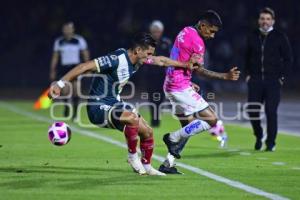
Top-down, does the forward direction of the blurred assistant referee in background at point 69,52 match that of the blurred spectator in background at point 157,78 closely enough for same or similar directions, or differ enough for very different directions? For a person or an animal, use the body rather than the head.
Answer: same or similar directions

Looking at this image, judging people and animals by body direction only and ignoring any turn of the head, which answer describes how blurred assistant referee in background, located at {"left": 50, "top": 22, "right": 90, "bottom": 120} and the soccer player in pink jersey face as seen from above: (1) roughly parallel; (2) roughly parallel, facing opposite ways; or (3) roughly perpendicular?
roughly perpendicular

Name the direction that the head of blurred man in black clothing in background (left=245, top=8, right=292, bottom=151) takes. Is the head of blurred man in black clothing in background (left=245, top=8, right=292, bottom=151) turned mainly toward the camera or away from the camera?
toward the camera

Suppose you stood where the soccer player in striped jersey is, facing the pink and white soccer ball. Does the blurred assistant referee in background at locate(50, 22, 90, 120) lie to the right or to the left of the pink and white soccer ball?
right

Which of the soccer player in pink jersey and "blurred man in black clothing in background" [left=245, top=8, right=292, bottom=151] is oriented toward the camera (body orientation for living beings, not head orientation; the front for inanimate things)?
the blurred man in black clothing in background

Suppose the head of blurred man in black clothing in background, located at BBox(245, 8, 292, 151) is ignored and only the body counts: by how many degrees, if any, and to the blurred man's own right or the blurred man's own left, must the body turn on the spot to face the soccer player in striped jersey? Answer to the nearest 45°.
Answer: approximately 45° to the blurred man's own right

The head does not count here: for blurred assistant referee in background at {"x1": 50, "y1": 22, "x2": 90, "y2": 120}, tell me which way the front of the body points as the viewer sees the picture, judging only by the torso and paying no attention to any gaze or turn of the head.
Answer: toward the camera

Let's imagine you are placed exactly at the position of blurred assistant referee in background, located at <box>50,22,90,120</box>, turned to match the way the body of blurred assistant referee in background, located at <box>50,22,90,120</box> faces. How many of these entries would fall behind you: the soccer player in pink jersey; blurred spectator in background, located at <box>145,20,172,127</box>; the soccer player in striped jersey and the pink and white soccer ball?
0

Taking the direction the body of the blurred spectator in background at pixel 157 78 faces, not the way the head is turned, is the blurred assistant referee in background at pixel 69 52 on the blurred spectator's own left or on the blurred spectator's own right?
on the blurred spectator's own right

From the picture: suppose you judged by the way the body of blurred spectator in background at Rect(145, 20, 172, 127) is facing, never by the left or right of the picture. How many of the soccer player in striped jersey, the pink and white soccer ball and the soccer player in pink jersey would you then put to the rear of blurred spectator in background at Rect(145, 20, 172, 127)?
0

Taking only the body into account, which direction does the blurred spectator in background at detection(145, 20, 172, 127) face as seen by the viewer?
toward the camera

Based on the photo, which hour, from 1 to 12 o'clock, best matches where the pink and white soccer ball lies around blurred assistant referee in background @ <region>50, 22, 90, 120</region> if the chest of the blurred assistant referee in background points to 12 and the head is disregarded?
The pink and white soccer ball is roughly at 12 o'clock from the blurred assistant referee in background.
